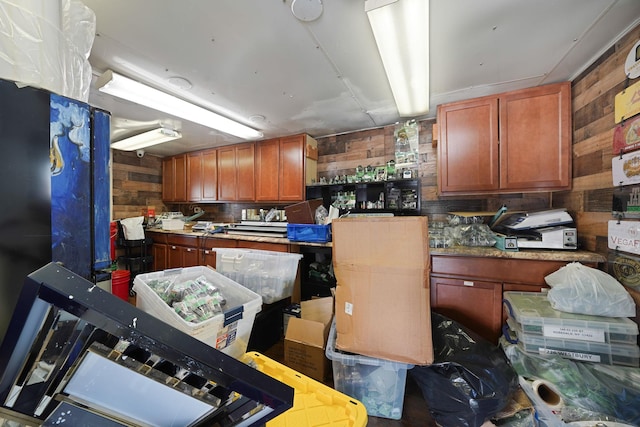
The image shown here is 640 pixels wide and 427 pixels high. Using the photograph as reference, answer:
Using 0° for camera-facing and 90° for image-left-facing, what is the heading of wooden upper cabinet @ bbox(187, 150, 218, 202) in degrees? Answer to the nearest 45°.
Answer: approximately 45°

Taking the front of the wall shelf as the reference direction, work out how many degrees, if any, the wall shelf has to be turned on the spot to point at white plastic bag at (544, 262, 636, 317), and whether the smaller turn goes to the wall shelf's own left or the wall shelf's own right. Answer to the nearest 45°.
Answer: approximately 90° to the wall shelf's own left

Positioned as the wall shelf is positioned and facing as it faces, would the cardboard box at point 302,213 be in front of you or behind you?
in front

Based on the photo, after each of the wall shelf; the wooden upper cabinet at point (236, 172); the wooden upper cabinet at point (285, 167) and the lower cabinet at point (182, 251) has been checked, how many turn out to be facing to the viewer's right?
0

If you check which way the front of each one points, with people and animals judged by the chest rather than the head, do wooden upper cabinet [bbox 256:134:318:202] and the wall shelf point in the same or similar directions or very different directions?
same or similar directions

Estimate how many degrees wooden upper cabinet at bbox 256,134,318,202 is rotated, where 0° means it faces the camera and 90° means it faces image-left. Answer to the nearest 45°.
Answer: approximately 45°

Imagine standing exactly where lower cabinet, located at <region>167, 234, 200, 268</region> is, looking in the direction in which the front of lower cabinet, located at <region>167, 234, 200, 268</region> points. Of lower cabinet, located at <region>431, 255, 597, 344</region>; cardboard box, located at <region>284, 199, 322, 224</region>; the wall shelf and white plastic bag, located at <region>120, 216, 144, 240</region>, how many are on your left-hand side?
3

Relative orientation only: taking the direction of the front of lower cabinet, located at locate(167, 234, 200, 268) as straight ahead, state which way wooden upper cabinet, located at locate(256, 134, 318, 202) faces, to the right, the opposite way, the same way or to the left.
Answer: the same way

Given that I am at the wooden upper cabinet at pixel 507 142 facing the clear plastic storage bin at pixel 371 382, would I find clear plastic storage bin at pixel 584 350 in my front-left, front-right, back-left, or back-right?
front-left

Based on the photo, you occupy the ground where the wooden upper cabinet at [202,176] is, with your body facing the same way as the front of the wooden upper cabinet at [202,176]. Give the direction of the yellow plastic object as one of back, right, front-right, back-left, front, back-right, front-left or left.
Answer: front-left

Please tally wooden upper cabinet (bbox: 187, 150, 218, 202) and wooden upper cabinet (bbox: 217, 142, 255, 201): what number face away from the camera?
0

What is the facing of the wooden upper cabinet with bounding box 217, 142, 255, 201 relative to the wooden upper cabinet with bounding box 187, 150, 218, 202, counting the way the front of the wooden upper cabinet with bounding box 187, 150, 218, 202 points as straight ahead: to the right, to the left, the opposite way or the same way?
the same way

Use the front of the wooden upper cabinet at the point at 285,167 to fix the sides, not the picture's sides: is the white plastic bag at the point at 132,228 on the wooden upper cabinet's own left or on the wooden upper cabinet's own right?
on the wooden upper cabinet's own right

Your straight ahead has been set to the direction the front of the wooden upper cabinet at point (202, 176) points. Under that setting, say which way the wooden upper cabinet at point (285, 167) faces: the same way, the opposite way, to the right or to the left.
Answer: the same way

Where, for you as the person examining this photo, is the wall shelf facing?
facing the viewer and to the left of the viewer
